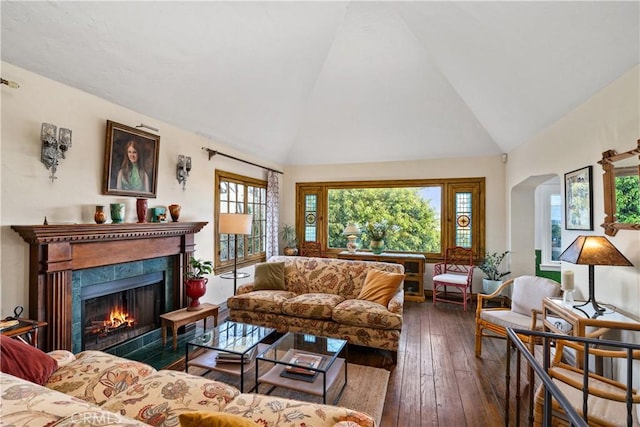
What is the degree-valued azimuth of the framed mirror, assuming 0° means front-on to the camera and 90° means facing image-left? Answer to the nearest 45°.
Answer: approximately 45°

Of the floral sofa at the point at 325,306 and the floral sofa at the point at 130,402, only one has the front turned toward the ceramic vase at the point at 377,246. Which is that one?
the floral sofa at the point at 130,402

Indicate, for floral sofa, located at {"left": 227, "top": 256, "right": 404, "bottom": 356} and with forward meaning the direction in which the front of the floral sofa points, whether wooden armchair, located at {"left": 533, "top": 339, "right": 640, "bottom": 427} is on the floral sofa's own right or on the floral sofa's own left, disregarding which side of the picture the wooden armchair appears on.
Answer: on the floral sofa's own left

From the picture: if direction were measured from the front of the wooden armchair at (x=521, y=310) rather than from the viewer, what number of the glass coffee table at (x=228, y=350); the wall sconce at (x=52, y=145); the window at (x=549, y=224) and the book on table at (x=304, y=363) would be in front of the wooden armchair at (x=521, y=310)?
3

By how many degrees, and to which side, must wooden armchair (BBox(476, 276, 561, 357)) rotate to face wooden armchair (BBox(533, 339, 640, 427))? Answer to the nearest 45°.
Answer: approximately 45° to its left

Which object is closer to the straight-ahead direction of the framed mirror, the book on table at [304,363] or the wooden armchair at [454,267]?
the book on table

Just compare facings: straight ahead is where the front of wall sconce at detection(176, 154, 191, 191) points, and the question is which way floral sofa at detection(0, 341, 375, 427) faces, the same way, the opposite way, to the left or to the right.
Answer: to the left

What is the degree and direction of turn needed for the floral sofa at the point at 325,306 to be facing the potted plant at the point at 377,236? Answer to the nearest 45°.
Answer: approximately 180°

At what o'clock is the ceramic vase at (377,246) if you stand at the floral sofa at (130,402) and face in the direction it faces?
The ceramic vase is roughly at 12 o'clock from the floral sofa.

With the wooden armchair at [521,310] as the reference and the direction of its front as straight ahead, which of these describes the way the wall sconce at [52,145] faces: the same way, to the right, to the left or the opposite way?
the opposite way

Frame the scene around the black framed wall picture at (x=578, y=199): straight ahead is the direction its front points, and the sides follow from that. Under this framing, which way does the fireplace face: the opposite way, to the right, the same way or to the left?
the opposite way

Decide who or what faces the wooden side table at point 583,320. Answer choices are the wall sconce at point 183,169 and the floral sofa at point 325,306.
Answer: the wall sconce

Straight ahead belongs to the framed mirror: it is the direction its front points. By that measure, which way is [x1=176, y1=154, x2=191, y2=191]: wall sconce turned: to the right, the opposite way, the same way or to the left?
the opposite way

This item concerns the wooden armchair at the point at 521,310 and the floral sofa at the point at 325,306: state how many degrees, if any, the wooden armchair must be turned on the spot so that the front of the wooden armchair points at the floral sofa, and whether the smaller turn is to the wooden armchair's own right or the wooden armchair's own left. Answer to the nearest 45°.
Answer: approximately 45° to the wooden armchair's own right

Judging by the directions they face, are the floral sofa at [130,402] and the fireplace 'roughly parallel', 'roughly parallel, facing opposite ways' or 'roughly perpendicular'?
roughly perpendicular
